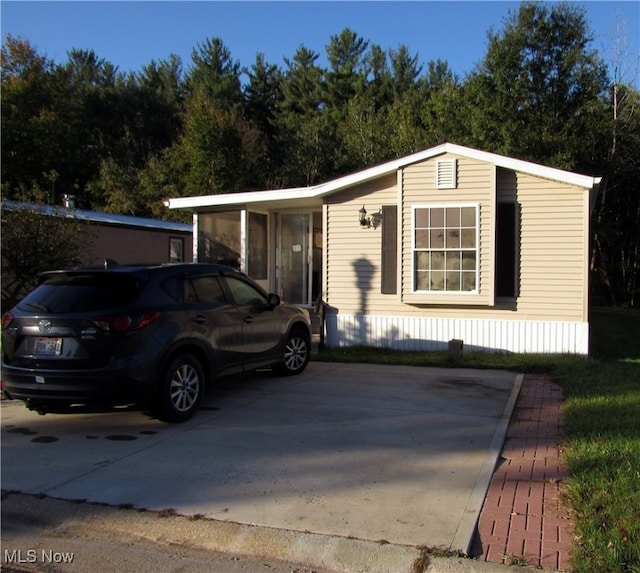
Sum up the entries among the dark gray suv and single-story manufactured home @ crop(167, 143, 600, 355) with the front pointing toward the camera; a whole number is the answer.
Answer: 1

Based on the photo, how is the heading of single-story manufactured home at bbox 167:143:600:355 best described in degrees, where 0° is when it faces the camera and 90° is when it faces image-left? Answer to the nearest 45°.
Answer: approximately 0°

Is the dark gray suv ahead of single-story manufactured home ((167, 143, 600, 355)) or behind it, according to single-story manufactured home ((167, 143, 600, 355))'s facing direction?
ahead

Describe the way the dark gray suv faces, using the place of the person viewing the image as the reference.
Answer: facing away from the viewer and to the right of the viewer

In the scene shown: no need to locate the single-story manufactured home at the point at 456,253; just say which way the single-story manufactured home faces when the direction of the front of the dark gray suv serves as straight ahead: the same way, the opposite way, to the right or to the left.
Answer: the opposite way

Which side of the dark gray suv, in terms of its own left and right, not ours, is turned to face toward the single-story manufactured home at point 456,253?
front
